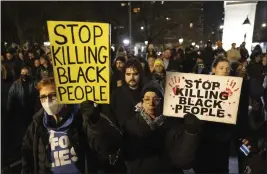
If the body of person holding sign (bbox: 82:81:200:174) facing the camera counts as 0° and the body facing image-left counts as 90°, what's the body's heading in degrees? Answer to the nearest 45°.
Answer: approximately 0°

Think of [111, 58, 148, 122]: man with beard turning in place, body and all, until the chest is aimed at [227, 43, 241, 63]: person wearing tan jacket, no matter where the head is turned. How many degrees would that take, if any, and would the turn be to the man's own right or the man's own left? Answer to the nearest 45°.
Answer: approximately 135° to the man's own left

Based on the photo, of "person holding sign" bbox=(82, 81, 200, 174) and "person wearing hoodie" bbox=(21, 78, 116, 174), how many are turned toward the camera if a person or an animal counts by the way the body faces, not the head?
2

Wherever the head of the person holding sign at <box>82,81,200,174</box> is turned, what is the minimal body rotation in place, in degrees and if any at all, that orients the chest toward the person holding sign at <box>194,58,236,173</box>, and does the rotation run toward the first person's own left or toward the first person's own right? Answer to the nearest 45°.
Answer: approximately 135° to the first person's own left
